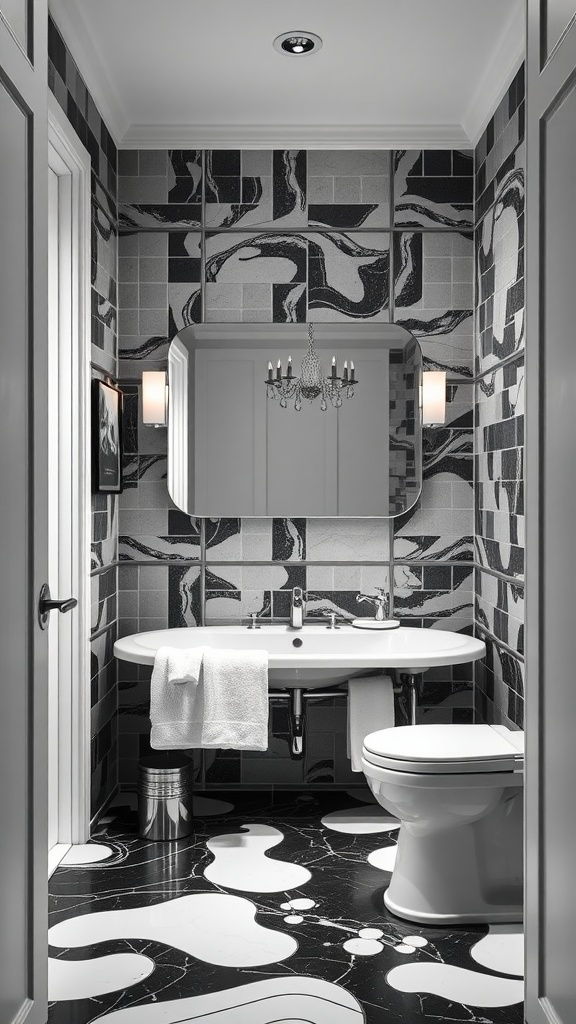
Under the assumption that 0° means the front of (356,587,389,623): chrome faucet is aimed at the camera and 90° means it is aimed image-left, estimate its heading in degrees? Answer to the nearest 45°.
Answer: approximately 90°

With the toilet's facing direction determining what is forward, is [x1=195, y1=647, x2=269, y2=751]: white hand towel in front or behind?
in front

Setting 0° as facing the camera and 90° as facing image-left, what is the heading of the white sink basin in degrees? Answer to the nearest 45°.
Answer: approximately 0°

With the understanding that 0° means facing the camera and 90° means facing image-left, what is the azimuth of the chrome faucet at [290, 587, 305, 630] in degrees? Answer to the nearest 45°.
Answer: approximately 0°

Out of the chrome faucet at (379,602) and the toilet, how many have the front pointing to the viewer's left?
2

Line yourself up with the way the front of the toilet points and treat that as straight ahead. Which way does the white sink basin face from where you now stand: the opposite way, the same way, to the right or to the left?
to the left

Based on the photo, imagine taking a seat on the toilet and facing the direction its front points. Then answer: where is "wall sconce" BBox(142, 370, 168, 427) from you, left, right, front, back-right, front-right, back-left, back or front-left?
front-right

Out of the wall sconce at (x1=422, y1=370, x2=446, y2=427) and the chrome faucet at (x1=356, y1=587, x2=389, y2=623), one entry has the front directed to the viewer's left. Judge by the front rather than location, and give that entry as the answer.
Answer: the chrome faucet
